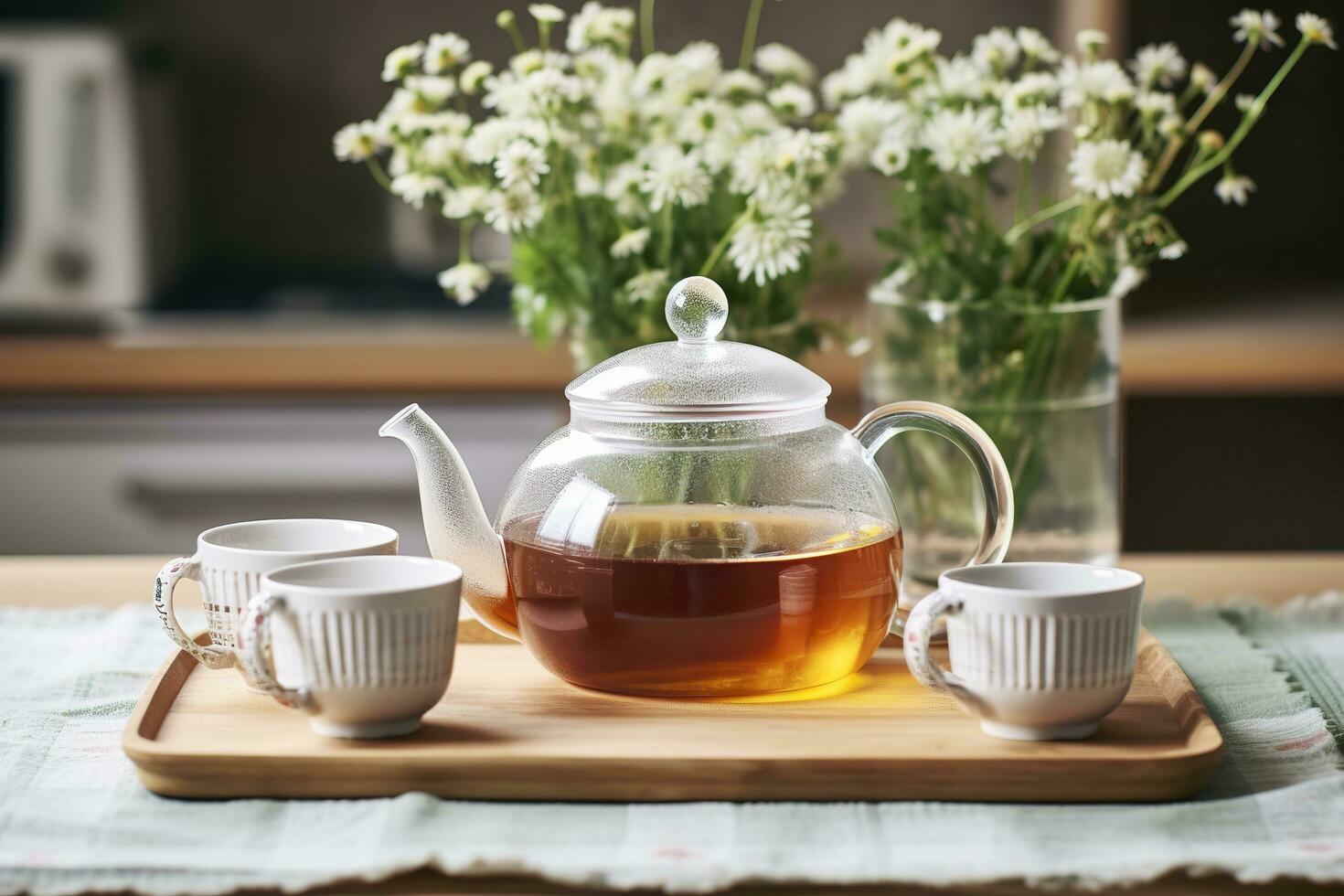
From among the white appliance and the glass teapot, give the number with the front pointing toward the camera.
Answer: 1

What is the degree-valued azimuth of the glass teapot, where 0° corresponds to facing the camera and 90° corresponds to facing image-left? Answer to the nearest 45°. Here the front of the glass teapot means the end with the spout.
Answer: approximately 90°

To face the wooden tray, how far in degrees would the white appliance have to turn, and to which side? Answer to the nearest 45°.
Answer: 0° — it already faces it

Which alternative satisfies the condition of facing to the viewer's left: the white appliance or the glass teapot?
the glass teapot

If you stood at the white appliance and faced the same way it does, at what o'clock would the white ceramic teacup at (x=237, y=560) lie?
The white ceramic teacup is roughly at 12 o'clock from the white appliance.

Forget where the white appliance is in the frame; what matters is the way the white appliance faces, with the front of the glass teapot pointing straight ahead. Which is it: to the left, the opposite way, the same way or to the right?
to the left

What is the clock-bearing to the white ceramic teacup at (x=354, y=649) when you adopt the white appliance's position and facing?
The white ceramic teacup is roughly at 12 o'clock from the white appliance.

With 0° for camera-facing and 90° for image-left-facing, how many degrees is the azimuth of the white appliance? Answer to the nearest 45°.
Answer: approximately 0°
